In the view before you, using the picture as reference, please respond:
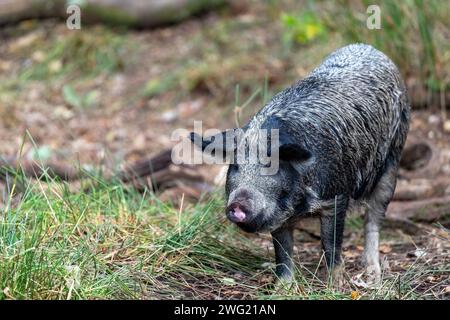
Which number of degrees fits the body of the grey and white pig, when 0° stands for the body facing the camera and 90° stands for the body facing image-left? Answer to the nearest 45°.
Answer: approximately 45°

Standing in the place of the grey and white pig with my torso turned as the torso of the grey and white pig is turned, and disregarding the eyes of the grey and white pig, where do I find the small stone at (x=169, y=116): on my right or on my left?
on my right
